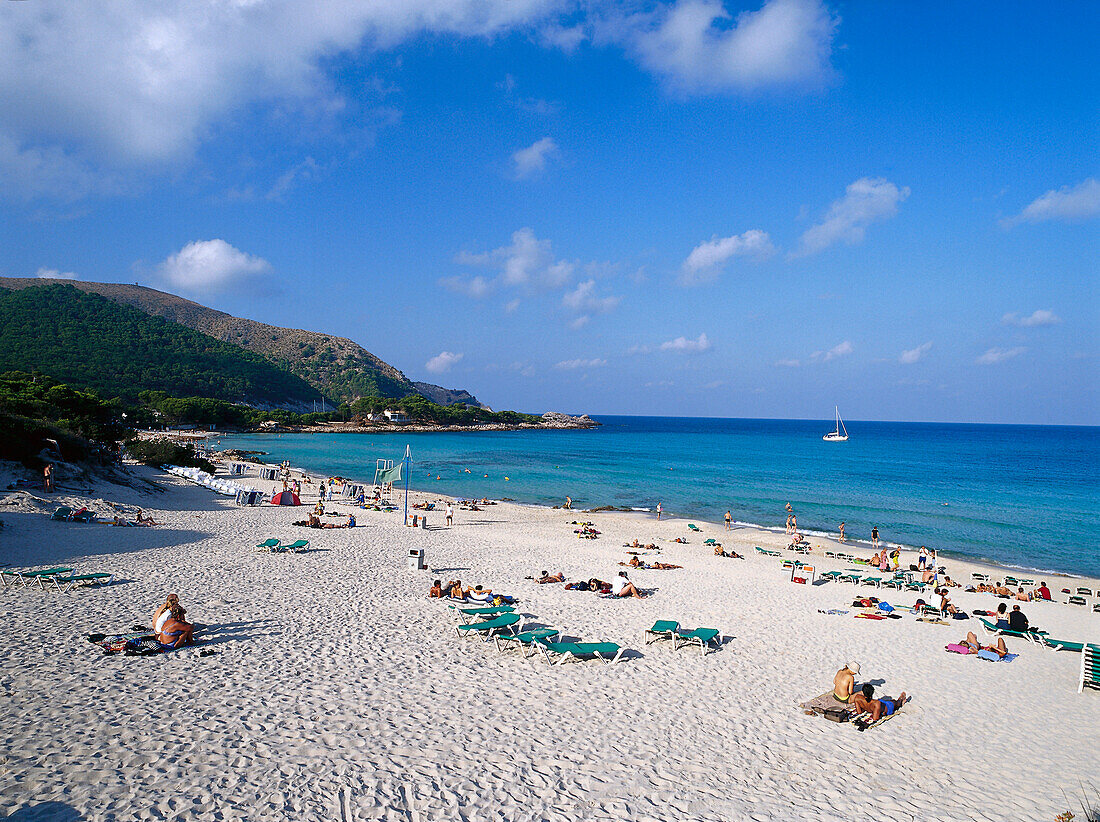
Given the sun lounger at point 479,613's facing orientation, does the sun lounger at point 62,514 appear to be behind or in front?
behind

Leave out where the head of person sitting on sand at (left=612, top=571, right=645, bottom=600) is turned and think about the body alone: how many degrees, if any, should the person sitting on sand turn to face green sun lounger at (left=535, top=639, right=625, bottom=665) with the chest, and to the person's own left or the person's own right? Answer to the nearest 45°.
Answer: approximately 90° to the person's own right

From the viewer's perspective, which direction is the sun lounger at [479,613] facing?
to the viewer's right

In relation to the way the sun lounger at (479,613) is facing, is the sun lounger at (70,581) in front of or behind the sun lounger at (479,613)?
behind

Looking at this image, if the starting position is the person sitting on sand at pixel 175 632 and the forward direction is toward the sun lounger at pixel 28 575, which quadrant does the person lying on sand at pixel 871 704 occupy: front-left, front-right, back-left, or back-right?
back-right
